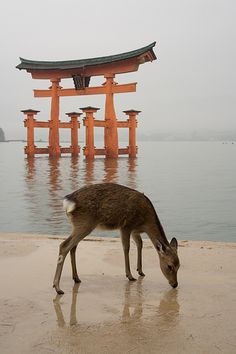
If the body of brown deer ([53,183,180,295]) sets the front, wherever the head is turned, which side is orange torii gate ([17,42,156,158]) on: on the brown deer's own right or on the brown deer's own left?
on the brown deer's own left

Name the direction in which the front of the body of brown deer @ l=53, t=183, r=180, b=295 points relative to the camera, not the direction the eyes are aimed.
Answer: to the viewer's right
